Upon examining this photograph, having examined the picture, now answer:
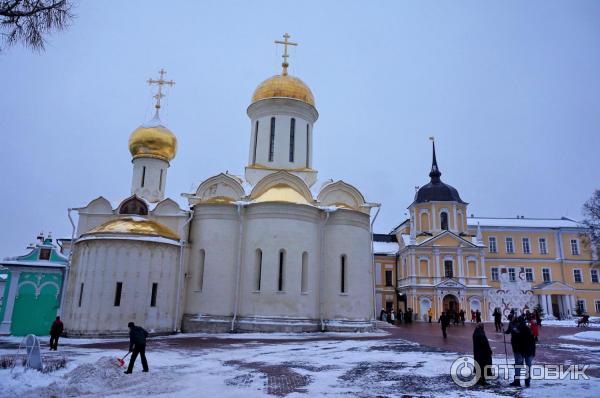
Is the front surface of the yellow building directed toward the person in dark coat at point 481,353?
yes

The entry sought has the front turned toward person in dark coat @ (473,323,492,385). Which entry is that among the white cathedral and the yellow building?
the yellow building

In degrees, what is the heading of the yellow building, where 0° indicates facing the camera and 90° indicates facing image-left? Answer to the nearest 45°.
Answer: approximately 0°

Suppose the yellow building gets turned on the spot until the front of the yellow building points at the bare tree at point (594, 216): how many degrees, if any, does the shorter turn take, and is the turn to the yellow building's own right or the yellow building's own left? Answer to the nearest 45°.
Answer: approximately 45° to the yellow building's own left

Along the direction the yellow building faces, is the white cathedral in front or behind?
in front

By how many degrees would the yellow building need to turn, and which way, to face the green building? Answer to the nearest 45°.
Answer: approximately 45° to its right

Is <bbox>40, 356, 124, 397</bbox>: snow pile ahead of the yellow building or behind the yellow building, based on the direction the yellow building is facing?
ahead

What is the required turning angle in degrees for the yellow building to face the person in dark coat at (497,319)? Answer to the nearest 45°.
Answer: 0° — it already faces them
